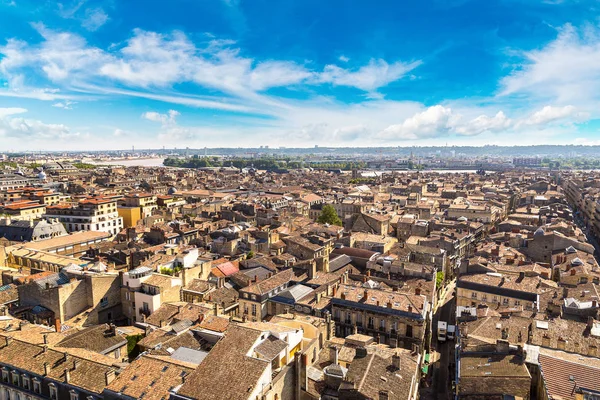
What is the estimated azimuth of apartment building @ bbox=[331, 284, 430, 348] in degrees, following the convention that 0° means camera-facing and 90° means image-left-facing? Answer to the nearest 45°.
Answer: approximately 0°

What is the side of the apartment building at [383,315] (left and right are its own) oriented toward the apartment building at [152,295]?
right
